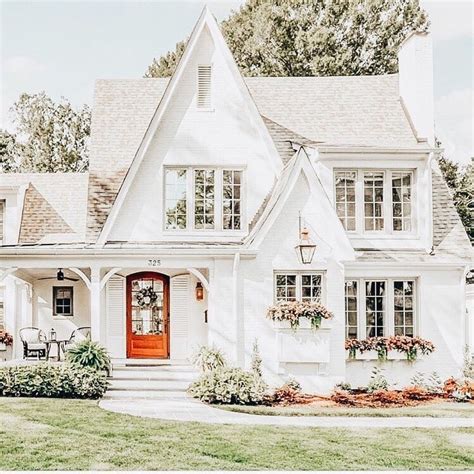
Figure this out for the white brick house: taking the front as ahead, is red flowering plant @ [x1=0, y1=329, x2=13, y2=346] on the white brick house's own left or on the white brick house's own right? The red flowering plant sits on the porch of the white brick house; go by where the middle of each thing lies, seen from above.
on the white brick house's own right

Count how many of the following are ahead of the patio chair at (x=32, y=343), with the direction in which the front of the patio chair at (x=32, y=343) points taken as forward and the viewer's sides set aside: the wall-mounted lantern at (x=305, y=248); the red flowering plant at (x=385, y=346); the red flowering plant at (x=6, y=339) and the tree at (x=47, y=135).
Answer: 2

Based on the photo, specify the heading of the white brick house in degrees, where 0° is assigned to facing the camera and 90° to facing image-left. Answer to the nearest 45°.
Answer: approximately 0°

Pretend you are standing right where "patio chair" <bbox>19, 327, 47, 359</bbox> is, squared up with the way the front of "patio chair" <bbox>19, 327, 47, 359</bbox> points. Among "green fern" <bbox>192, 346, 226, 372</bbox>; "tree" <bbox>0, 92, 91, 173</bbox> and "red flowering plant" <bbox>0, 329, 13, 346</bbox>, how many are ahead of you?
1

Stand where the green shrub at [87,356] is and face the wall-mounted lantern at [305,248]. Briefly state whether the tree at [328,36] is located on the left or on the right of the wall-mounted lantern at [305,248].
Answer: left

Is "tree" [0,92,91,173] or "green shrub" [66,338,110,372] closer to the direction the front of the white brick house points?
the green shrub

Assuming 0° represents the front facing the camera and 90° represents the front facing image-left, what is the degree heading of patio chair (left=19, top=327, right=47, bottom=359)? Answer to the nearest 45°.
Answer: approximately 315°

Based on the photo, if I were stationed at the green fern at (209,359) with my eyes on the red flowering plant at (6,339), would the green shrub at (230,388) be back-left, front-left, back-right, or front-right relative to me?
back-left

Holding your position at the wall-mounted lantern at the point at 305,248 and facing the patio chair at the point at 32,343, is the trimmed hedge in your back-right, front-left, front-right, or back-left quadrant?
front-left

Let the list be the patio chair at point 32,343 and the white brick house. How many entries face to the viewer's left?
0
